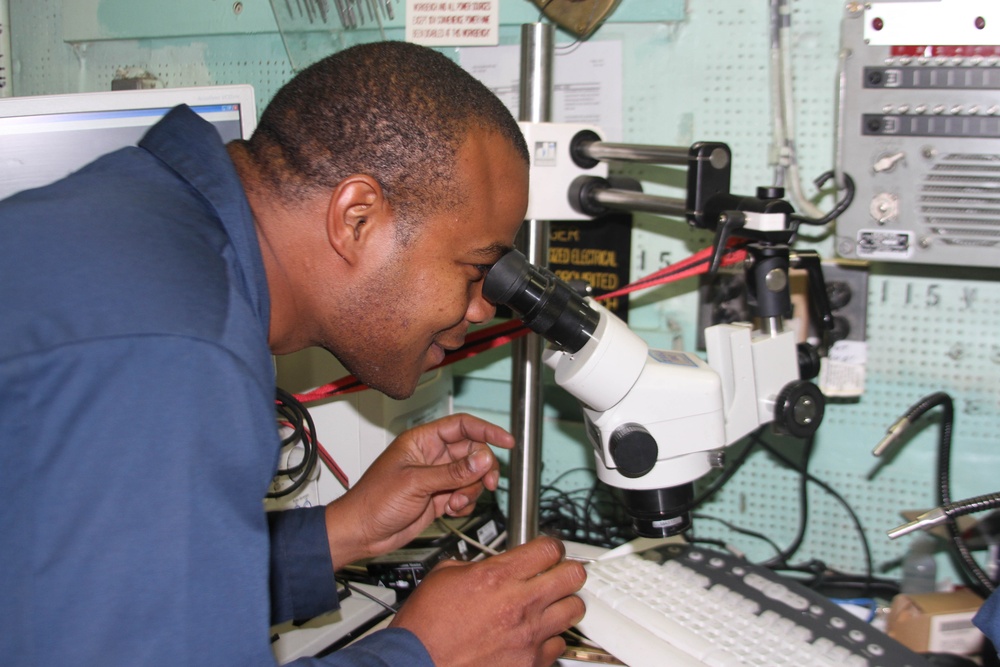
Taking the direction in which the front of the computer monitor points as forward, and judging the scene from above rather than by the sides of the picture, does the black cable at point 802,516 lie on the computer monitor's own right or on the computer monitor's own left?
on the computer monitor's own left

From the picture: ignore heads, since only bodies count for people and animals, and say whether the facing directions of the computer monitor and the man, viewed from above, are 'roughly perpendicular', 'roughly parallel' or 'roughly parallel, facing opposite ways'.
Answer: roughly perpendicular

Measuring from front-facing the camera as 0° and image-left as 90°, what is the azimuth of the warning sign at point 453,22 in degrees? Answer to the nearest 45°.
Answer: approximately 0°

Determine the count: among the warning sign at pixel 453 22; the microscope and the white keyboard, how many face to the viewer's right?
0

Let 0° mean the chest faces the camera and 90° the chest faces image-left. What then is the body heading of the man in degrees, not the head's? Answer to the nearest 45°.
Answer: approximately 270°

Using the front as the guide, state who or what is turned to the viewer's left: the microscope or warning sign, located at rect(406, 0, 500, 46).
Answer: the microscope

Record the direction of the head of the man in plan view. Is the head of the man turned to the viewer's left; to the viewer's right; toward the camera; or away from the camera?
to the viewer's right

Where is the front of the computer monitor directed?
toward the camera

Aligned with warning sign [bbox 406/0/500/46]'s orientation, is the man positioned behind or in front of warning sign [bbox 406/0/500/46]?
in front

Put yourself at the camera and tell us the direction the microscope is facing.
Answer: facing to the left of the viewer
